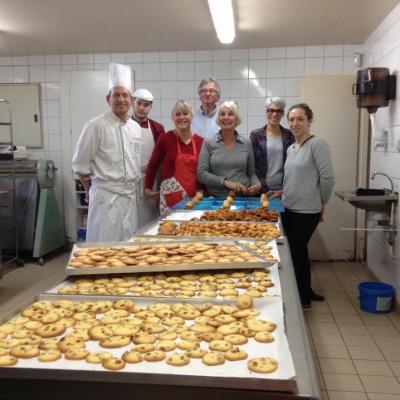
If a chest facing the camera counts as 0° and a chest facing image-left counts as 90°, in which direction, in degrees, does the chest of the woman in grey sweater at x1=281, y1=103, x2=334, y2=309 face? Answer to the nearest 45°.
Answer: approximately 45°

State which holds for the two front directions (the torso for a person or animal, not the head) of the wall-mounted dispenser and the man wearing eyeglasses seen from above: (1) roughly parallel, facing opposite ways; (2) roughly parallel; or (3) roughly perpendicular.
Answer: roughly perpendicular

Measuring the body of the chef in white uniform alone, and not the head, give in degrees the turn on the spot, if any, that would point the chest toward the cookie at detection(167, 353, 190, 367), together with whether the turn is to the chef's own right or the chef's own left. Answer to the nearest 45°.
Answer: approximately 45° to the chef's own right

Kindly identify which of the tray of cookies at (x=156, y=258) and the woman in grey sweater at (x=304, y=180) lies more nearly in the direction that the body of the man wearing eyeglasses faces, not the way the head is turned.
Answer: the tray of cookies

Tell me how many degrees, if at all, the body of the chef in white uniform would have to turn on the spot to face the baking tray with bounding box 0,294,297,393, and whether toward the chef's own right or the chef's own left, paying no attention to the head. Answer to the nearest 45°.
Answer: approximately 45° to the chef's own right

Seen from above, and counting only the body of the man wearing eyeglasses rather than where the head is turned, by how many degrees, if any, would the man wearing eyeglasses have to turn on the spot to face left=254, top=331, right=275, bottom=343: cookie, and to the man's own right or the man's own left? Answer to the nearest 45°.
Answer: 0° — they already face it

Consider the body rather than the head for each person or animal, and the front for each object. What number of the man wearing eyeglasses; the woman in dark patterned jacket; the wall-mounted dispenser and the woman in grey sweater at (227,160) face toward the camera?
3

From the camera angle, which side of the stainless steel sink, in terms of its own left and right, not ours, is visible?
left

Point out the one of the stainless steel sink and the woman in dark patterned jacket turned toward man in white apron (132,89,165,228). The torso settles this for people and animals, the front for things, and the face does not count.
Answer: the stainless steel sink

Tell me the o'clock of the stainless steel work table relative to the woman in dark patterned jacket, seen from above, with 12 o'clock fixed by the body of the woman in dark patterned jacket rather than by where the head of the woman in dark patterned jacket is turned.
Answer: The stainless steel work table is roughly at 12 o'clock from the woman in dark patterned jacket.
